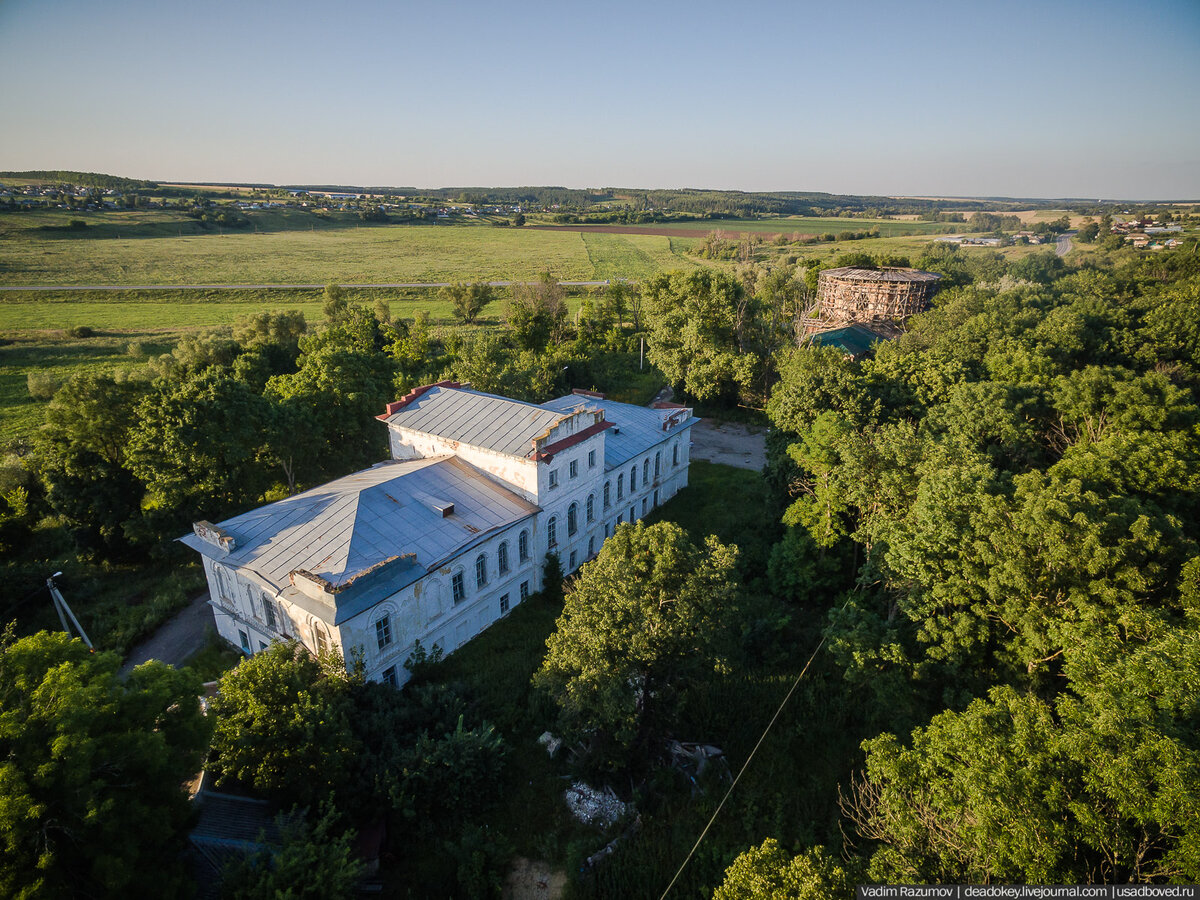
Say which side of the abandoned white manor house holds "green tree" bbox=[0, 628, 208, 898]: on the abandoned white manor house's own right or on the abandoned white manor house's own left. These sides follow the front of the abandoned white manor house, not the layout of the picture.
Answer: on the abandoned white manor house's own right

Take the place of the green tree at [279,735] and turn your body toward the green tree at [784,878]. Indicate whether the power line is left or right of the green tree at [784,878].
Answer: left

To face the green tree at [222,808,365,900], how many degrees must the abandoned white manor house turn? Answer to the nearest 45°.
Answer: approximately 45° to its right

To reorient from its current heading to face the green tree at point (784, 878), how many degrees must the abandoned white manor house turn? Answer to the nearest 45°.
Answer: approximately 45° to its right

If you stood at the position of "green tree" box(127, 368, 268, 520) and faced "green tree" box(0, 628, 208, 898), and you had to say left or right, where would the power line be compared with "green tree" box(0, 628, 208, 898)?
left

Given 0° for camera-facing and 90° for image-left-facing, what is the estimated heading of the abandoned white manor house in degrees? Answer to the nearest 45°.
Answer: approximately 315°

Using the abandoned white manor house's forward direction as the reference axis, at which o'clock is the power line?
The power line is roughly at 12 o'clock from the abandoned white manor house.

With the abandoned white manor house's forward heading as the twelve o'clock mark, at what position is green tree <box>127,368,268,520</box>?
The green tree is roughly at 6 o'clock from the abandoned white manor house.

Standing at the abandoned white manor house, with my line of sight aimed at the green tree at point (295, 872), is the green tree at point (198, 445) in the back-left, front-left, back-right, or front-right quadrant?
back-right

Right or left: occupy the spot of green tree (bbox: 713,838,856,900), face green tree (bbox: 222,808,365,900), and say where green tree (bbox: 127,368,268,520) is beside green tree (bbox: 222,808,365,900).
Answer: right
